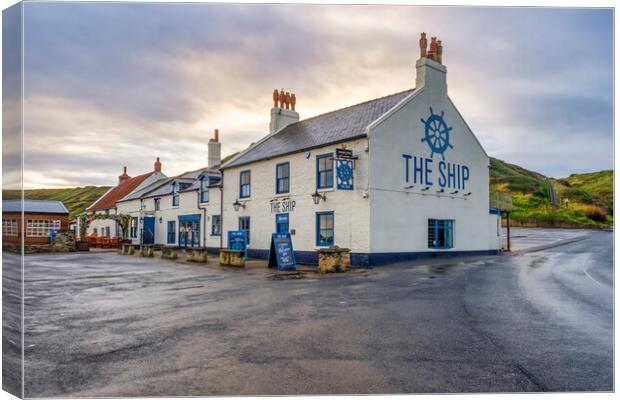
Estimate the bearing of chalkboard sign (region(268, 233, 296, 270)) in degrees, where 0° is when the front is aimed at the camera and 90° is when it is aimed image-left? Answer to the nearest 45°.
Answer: approximately 315°

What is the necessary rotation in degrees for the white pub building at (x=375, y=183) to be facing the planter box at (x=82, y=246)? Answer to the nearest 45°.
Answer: approximately 90° to its right

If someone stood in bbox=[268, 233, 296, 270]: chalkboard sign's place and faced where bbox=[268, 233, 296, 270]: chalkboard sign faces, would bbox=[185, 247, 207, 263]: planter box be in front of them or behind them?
behind

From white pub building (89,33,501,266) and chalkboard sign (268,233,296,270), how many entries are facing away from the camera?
0
